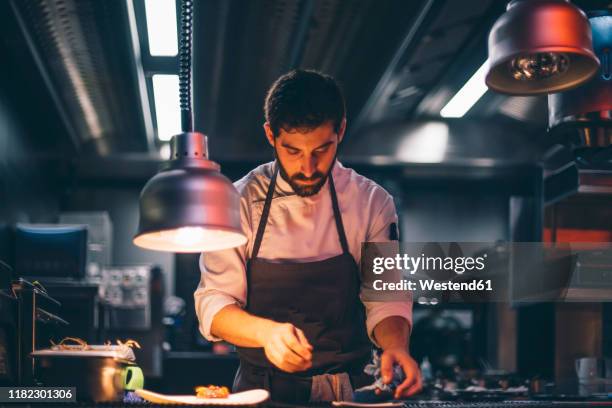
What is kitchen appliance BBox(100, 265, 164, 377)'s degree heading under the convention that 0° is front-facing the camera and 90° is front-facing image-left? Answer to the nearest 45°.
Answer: approximately 0°

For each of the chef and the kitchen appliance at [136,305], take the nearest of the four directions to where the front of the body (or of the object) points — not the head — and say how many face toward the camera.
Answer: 2

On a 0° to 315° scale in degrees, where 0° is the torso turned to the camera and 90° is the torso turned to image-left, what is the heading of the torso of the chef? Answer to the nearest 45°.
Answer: approximately 0°

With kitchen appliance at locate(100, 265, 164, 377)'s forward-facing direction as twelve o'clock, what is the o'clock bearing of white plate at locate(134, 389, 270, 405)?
The white plate is roughly at 12 o'clock from the kitchen appliance.

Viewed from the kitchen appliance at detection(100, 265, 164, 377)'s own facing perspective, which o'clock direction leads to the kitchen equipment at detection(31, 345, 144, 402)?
The kitchen equipment is roughly at 12 o'clock from the kitchen appliance.
